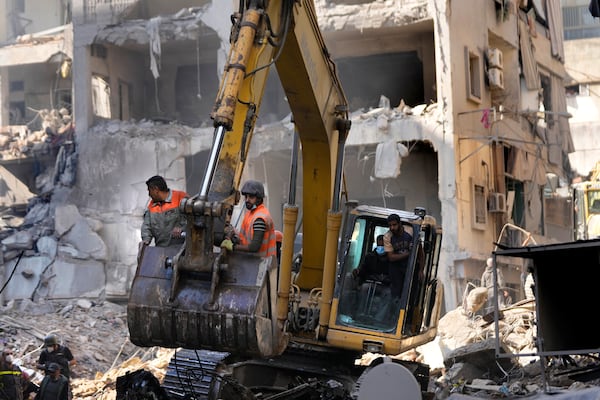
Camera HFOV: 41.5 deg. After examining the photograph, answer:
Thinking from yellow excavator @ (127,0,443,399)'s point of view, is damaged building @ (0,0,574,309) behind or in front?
behind

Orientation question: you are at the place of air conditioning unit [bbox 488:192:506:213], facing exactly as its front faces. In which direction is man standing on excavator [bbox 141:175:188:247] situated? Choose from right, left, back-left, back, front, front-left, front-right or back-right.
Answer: front-right

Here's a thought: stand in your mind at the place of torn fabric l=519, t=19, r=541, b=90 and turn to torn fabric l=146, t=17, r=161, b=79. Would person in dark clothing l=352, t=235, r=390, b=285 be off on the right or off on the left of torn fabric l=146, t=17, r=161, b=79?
left

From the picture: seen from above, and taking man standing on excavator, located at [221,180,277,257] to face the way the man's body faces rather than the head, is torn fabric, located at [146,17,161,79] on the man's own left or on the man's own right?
on the man's own right

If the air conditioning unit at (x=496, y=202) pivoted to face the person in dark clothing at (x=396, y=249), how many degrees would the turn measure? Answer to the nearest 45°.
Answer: approximately 45° to its right

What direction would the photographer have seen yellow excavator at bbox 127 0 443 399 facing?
facing the viewer and to the left of the viewer

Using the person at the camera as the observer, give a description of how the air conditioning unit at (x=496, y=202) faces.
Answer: facing the viewer and to the right of the viewer

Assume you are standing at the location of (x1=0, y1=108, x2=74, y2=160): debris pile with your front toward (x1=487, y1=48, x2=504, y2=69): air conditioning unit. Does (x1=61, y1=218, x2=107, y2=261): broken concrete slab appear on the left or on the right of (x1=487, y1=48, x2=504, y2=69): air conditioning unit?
right

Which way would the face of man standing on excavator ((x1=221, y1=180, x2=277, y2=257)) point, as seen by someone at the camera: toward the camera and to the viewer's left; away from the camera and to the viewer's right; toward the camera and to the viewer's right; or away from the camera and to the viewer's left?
toward the camera and to the viewer's left

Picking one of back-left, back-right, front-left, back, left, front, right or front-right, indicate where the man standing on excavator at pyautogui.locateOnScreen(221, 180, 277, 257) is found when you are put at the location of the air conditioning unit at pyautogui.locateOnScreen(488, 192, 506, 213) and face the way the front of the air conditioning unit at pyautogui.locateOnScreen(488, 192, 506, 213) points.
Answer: front-right

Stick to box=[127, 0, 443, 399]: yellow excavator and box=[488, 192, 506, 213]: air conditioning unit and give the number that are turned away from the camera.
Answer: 0

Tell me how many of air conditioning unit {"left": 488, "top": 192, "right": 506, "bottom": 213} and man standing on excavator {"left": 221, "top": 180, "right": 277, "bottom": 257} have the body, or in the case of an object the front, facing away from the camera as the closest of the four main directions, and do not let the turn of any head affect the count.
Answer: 0

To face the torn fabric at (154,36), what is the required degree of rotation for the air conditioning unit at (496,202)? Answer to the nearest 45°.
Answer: approximately 135° to its right
